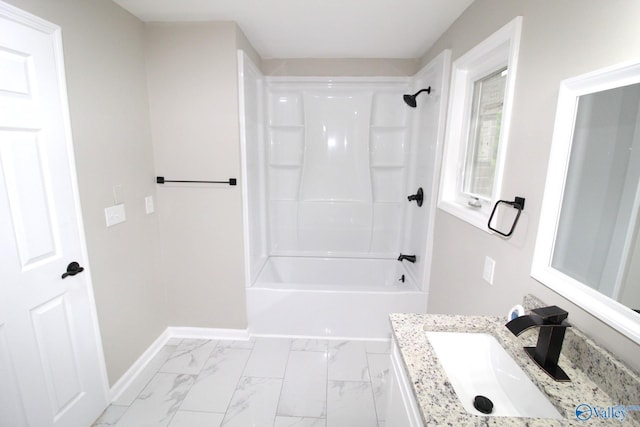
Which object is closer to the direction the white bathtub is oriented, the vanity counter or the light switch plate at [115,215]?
the vanity counter

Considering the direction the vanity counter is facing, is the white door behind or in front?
in front

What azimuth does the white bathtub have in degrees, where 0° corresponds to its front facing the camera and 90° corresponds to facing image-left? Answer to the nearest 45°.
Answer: approximately 0°

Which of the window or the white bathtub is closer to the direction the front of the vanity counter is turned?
the white bathtub

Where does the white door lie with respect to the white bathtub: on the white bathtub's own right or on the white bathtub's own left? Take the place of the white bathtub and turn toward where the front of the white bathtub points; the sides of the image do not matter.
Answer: on the white bathtub's own right

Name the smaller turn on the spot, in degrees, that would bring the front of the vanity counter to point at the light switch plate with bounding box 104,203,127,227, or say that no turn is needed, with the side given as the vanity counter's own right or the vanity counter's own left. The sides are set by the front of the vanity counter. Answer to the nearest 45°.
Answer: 0° — it already faces it

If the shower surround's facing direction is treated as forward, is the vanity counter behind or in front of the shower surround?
in front

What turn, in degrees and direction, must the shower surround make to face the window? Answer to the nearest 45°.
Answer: approximately 45° to its left

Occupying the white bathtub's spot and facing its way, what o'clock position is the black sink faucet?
The black sink faucet is roughly at 11 o'clock from the white bathtub.

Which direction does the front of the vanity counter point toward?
to the viewer's left

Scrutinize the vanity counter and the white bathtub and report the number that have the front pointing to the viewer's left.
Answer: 1
